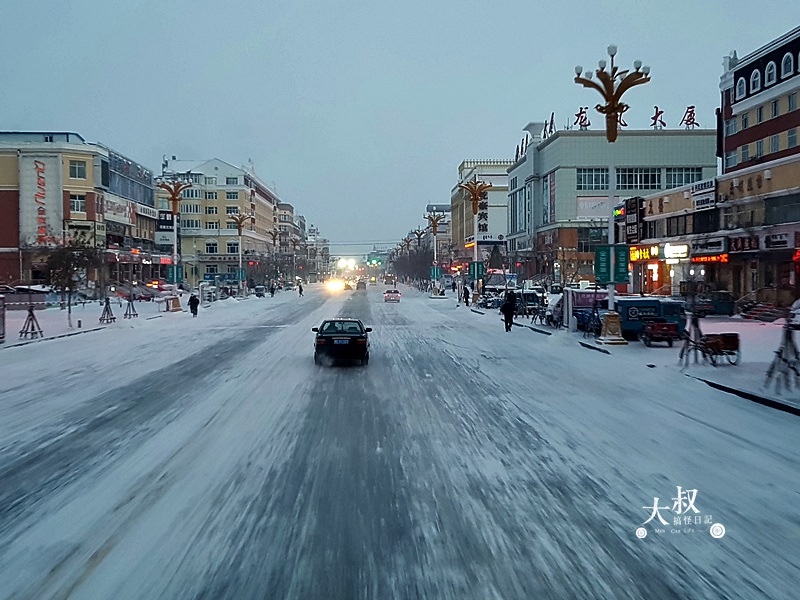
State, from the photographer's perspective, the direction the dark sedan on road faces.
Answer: facing away from the viewer

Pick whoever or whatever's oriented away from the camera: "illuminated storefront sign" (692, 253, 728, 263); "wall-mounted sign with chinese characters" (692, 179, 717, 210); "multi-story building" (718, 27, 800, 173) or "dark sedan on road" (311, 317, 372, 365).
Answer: the dark sedan on road

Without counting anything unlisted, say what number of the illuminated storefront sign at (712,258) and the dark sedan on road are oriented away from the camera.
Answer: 1

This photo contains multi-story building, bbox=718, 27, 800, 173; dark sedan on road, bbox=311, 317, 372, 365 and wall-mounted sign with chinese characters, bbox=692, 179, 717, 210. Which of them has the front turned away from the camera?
the dark sedan on road

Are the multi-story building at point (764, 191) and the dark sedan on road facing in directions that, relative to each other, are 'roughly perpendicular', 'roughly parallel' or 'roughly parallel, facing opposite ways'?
roughly perpendicular

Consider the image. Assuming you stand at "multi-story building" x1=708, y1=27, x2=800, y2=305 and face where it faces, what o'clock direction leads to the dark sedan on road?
The dark sedan on road is roughly at 11 o'clock from the multi-story building.

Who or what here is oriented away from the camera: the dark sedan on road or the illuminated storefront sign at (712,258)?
the dark sedan on road

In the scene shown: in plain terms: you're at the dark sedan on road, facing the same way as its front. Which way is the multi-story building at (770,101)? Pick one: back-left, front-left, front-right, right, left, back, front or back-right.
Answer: front-right

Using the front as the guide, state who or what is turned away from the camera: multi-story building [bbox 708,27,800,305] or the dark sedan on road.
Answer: the dark sedan on road

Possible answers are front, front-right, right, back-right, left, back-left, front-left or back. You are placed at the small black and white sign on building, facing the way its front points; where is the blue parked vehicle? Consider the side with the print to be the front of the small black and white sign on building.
front-left
